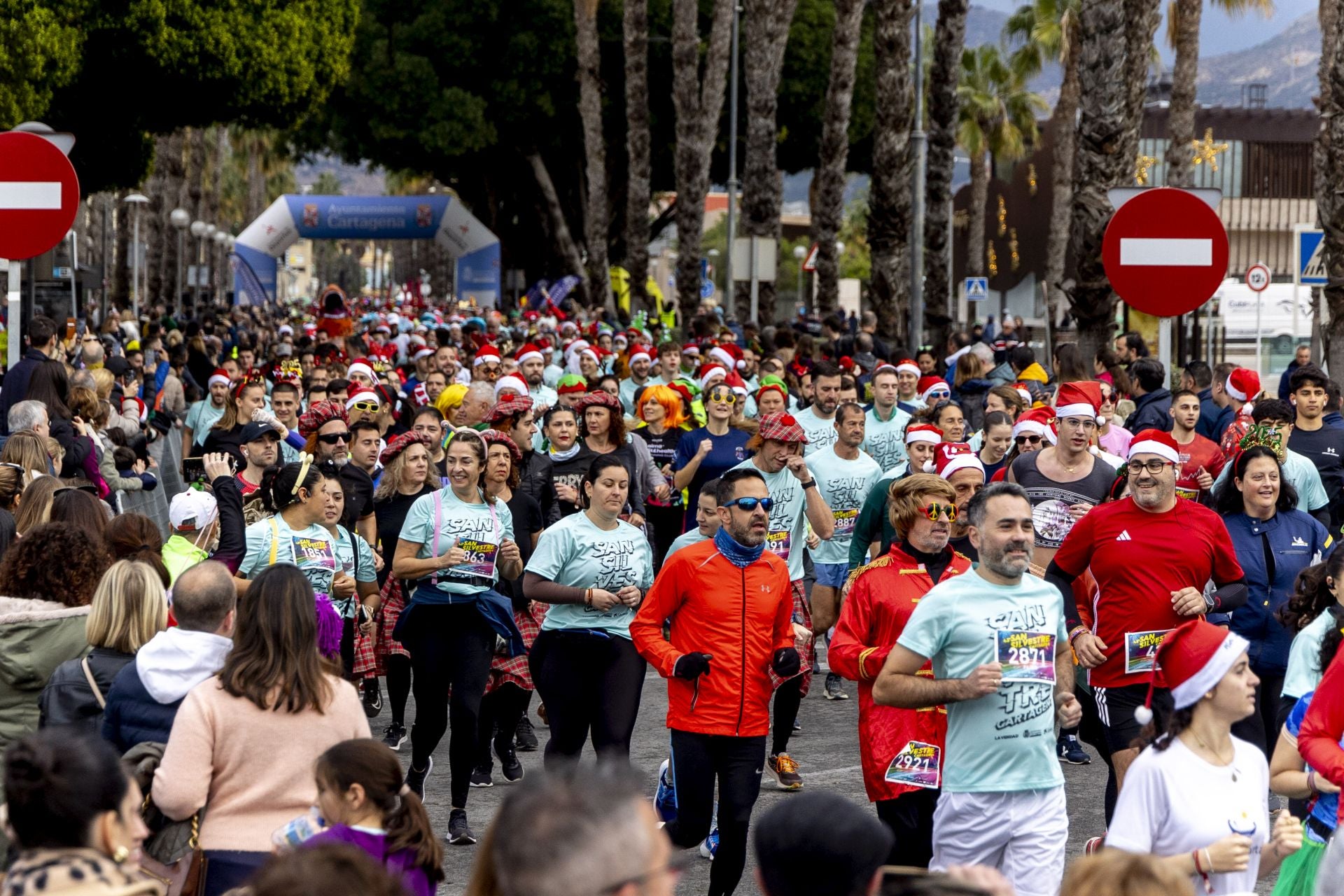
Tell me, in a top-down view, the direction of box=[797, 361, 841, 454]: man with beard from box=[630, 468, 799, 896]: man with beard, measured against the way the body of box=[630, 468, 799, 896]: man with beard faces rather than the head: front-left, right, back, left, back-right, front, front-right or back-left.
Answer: back-left

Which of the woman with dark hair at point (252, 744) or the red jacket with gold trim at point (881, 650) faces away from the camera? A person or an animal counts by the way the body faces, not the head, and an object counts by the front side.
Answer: the woman with dark hair

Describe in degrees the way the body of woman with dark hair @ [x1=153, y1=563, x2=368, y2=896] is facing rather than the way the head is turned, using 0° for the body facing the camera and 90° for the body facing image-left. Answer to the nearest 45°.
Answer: approximately 180°

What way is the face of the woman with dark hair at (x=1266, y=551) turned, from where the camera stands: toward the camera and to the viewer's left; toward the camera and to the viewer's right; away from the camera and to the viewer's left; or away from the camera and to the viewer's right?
toward the camera and to the viewer's right

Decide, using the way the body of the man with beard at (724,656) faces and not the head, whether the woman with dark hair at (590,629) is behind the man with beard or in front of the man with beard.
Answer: behind

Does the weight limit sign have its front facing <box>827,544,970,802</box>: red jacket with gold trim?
yes

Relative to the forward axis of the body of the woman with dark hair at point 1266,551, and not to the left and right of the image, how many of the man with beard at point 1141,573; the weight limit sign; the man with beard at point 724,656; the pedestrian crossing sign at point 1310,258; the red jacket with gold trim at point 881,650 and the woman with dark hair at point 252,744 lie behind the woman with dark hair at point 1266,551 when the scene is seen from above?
2

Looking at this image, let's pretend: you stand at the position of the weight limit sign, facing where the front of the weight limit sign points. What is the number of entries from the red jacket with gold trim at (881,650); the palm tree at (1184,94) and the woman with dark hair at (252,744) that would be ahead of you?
2

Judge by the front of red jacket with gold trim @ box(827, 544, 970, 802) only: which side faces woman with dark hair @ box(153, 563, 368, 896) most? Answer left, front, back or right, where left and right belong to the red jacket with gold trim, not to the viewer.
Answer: right

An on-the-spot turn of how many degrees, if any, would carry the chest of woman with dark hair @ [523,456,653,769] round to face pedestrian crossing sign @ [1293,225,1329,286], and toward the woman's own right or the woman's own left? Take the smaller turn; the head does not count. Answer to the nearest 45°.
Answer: approximately 90° to the woman's own left

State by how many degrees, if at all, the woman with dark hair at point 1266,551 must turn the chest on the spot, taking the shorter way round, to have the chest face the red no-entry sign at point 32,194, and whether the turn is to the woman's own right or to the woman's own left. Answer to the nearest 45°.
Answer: approximately 90° to the woman's own right

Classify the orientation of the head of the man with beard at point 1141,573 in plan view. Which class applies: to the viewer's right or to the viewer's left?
to the viewer's left

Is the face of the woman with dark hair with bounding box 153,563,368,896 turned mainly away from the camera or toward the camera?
away from the camera
